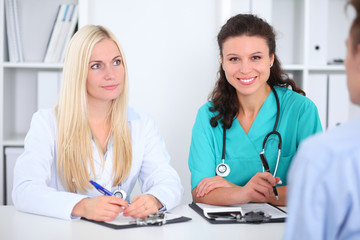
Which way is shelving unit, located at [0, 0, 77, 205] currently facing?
toward the camera

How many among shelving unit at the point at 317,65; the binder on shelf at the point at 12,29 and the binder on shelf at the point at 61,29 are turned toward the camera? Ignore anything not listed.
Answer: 3

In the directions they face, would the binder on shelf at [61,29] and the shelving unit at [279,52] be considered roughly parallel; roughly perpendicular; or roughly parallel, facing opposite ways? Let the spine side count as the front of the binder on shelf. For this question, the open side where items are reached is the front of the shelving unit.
roughly parallel

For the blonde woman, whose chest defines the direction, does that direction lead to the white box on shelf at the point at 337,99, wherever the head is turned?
no

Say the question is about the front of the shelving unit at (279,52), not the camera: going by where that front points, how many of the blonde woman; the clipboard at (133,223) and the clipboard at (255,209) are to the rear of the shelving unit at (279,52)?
0

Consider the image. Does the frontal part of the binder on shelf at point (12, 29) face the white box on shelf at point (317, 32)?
no

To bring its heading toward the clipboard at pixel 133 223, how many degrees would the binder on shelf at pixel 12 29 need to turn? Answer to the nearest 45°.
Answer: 0° — it already faces it

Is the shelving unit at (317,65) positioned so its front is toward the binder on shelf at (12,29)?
no

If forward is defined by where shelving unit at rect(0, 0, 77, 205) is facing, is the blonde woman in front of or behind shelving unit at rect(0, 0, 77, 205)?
in front

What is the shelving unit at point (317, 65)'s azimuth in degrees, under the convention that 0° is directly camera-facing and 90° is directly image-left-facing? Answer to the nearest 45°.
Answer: approximately 0°

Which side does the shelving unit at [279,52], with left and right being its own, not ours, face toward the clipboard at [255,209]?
front

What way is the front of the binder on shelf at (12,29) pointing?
toward the camera

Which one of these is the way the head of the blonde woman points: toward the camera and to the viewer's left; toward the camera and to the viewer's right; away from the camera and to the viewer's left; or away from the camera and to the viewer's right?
toward the camera and to the viewer's right

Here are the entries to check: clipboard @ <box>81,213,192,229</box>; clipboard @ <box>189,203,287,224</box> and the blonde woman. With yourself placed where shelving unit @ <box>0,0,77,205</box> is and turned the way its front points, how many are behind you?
0

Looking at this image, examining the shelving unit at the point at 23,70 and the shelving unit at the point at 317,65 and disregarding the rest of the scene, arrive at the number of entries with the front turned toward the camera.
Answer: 2

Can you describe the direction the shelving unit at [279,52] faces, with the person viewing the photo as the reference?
facing the viewer
